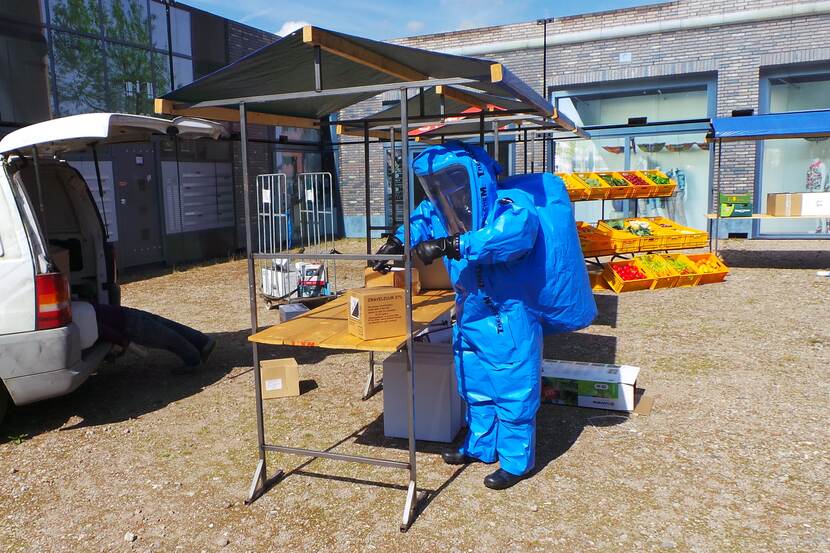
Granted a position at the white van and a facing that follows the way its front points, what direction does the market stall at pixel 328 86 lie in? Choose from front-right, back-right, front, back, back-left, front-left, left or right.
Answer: back

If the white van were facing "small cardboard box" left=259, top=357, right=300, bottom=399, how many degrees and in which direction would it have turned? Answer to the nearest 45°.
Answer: approximately 135° to its right

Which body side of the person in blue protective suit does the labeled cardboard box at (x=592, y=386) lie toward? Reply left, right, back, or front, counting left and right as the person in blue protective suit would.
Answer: back

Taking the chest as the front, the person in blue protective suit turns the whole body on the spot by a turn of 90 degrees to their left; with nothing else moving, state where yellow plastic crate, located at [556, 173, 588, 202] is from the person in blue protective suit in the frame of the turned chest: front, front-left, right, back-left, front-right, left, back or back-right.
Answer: back-left

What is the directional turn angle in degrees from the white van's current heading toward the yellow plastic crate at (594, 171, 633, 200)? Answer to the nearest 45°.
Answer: approximately 135° to its right

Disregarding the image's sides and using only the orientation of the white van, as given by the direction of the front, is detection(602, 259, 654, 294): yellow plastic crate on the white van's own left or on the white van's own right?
on the white van's own right

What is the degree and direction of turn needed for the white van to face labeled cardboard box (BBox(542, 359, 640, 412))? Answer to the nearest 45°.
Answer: approximately 135° to its right

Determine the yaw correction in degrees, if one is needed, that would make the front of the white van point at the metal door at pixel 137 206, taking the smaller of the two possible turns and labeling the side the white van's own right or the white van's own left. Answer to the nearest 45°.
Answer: approximately 45° to the white van's own right

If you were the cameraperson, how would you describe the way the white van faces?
facing away from the viewer and to the left of the viewer

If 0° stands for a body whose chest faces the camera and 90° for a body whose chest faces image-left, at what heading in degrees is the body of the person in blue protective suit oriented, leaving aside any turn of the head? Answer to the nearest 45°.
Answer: approximately 45°

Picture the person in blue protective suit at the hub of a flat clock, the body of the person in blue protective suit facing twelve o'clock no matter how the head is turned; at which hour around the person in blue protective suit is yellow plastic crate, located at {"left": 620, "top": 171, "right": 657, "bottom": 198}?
The yellow plastic crate is roughly at 5 o'clock from the person in blue protective suit.
